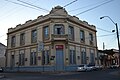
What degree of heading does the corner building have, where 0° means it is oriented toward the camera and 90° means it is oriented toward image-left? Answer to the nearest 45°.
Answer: approximately 0°
